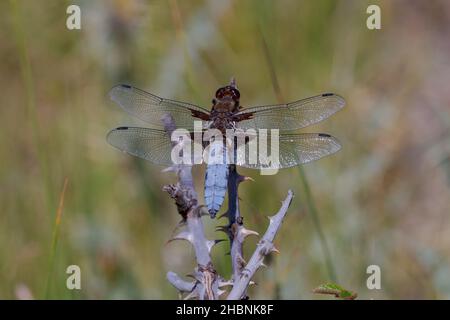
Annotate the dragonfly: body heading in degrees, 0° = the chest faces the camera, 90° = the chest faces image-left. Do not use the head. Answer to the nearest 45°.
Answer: approximately 180°
